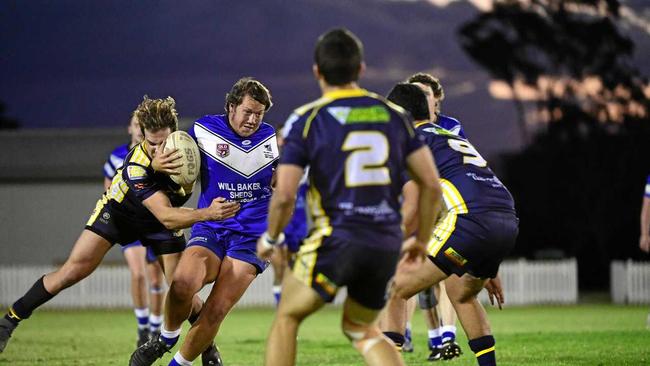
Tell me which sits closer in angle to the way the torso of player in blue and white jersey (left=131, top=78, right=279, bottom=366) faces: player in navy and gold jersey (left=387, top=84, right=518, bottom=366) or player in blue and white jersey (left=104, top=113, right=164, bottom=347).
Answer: the player in navy and gold jersey

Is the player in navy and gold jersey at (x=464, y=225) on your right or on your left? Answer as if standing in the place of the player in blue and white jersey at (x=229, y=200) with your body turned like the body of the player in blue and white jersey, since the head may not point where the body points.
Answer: on your left

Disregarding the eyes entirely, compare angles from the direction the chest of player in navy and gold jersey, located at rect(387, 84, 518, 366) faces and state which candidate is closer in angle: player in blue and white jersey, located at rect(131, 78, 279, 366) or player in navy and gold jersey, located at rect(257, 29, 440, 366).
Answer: the player in blue and white jersey

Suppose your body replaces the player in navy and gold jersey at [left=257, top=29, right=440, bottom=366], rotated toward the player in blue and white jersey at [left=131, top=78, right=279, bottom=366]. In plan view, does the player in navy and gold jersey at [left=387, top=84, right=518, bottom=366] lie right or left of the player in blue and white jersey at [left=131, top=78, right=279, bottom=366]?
right

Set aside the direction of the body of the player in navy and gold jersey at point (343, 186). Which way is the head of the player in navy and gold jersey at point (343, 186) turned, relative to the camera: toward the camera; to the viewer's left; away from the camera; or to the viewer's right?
away from the camera

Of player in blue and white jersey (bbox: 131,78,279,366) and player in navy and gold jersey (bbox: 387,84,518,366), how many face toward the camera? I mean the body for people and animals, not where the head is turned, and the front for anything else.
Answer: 1

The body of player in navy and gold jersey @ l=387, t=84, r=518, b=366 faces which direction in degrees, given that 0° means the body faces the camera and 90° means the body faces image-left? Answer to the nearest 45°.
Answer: approximately 135°
